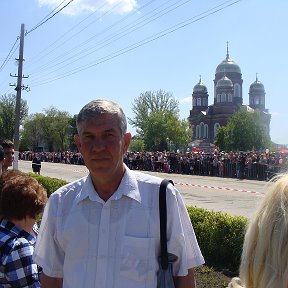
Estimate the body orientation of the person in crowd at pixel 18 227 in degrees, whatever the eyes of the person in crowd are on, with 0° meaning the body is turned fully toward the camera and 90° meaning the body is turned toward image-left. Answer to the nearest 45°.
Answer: approximately 225°

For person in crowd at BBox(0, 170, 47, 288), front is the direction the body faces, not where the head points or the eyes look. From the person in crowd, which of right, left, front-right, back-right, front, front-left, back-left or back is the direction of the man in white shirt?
right

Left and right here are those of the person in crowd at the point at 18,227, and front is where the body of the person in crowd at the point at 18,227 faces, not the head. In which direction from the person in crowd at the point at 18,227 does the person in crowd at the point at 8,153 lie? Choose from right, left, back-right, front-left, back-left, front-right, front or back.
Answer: front-left
